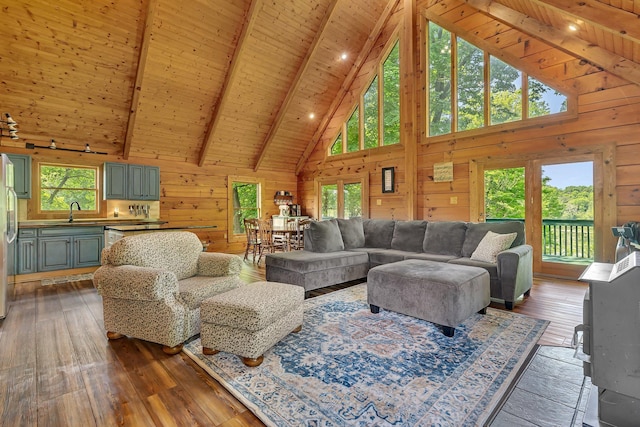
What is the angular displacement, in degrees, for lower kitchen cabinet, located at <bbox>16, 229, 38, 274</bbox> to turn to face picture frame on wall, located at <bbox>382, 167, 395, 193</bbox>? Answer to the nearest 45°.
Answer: approximately 45° to its left

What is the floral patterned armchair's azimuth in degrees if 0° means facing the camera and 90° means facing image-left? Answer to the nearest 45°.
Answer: approximately 315°

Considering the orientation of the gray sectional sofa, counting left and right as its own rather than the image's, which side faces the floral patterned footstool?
front

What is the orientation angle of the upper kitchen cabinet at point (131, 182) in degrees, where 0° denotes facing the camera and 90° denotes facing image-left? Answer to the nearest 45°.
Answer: approximately 0°

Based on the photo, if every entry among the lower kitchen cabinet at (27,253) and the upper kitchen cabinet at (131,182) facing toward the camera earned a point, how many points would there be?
2

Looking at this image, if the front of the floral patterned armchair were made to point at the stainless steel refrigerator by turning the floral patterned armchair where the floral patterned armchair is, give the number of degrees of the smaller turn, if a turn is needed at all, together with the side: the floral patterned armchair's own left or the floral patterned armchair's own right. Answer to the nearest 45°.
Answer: approximately 180°

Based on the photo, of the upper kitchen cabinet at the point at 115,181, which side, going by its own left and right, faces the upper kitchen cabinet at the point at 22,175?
right

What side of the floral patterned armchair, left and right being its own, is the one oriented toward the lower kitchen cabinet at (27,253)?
back

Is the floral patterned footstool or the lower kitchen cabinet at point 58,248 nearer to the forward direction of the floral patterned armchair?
the floral patterned footstool

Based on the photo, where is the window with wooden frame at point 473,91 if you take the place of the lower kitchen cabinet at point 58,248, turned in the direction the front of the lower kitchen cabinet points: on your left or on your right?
on your left
